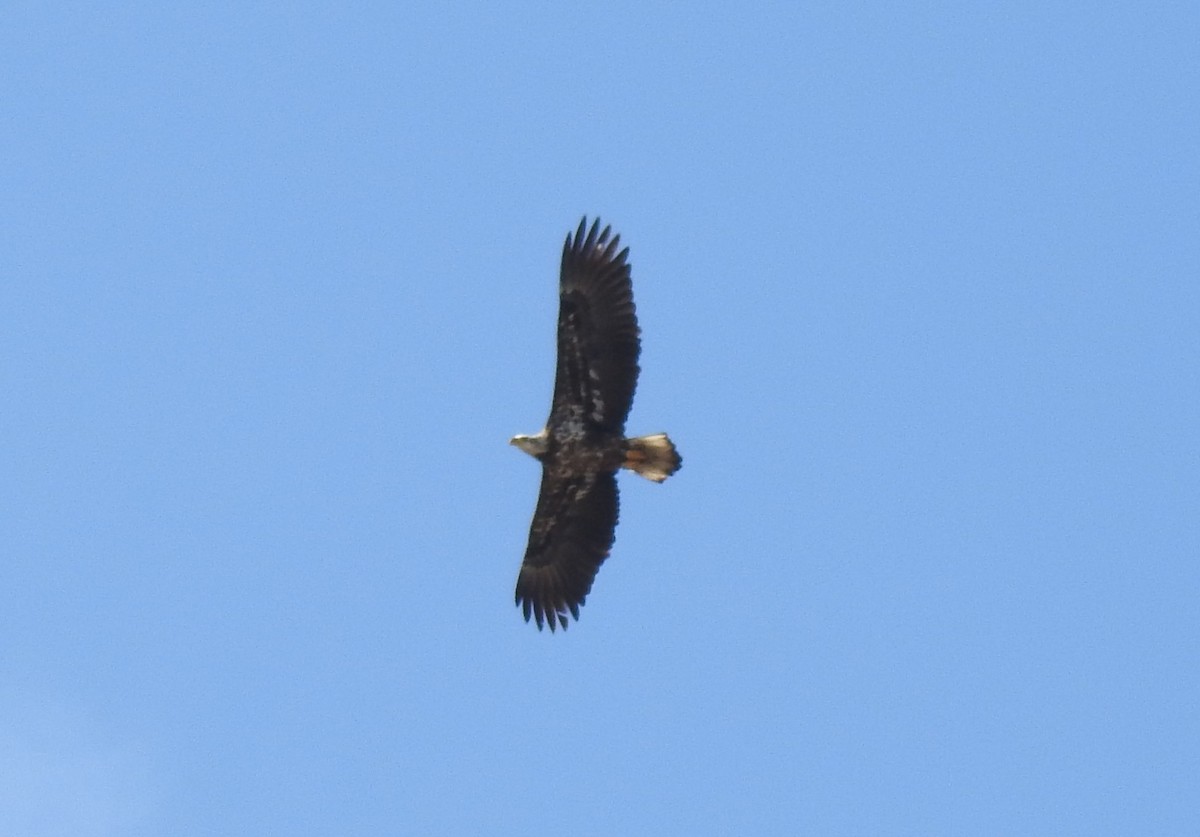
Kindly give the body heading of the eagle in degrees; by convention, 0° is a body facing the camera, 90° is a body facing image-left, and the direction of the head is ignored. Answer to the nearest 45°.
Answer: approximately 90°
